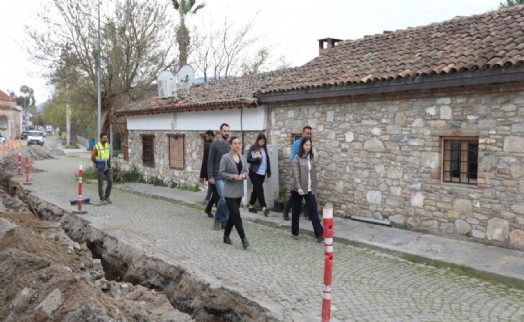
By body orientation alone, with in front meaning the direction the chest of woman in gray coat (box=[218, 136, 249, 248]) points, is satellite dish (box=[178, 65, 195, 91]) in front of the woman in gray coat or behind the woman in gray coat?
behind

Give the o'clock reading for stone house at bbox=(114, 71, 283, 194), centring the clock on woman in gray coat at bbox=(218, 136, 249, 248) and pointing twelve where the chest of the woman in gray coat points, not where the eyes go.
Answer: The stone house is roughly at 7 o'clock from the woman in gray coat.

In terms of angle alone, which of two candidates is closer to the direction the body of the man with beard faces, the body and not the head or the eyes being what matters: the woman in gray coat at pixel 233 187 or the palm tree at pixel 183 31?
the woman in gray coat

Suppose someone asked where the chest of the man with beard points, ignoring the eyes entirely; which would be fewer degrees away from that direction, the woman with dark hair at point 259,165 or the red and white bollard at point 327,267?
the red and white bollard

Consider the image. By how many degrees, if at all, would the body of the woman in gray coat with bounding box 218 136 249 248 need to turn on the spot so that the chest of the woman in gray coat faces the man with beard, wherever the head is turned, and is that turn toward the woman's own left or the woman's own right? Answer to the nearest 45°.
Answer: approximately 135° to the woman's own left

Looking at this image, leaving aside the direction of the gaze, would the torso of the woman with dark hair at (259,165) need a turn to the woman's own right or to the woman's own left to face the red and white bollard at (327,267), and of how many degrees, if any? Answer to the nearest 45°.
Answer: approximately 45° to the woman's own right

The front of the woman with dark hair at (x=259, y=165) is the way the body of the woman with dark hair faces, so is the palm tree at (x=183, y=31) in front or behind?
behind

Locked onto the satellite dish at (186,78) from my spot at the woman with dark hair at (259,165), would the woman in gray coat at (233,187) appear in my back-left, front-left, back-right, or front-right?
back-left

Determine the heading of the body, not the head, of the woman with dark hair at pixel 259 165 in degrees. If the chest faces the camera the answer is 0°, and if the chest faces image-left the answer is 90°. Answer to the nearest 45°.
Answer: approximately 315°

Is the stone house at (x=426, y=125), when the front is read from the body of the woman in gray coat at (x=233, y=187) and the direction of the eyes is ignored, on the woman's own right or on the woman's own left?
on the woman's own left

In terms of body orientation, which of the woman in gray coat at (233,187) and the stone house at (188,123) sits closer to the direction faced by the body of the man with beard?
the woman in gray coat

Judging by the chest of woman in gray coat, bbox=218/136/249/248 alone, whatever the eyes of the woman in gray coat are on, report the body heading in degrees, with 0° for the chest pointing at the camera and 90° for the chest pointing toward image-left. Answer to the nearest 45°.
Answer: approximately 315°
